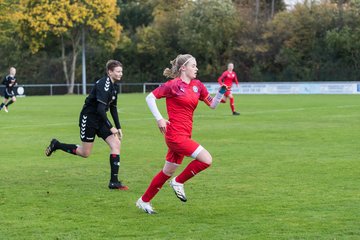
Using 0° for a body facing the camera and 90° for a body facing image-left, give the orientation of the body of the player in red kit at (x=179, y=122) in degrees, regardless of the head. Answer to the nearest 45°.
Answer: approximately 315°

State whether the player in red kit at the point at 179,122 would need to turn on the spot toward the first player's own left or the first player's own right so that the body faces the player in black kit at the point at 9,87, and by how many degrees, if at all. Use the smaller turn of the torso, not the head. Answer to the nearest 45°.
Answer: approximately 135° to the first player's own left

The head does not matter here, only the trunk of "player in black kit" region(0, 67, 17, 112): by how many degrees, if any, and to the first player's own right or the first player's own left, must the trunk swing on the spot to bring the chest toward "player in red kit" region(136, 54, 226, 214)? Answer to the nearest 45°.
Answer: approximately 45° to the first player's own right

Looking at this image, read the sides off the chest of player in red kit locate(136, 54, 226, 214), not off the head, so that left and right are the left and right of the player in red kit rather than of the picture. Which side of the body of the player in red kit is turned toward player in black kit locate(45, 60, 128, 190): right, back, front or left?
back
